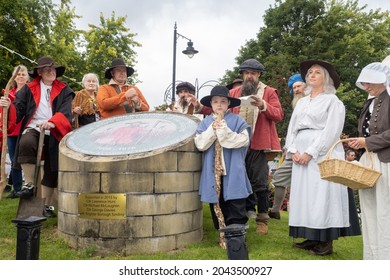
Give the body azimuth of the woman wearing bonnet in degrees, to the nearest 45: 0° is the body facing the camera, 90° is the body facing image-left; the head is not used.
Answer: approximately 45°

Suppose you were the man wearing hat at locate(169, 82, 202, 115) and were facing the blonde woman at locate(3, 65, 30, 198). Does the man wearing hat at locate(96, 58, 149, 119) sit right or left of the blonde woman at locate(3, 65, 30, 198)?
left

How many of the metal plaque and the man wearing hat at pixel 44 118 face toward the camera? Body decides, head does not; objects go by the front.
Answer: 2

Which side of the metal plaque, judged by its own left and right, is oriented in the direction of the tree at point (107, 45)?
back

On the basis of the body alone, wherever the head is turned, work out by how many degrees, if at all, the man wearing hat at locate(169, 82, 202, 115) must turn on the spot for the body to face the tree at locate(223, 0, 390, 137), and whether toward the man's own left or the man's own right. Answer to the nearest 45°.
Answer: approximately 135° to the man's own left

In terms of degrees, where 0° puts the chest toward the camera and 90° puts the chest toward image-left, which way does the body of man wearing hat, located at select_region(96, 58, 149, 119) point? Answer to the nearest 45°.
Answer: approximately 315°

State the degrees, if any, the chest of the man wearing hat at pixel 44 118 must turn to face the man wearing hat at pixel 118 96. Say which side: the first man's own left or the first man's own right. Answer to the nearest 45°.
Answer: approximately 90° to the first man's own left

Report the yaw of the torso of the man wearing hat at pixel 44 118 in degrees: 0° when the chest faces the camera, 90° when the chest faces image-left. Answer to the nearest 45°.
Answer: approximately 0°

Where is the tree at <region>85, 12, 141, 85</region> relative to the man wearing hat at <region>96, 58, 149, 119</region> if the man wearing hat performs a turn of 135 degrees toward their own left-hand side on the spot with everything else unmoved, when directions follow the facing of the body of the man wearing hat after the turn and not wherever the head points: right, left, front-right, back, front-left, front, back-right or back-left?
front

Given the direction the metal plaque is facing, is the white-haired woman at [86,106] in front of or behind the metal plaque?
behind

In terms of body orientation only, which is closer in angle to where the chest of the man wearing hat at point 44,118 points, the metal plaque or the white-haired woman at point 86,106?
the metal plaque
